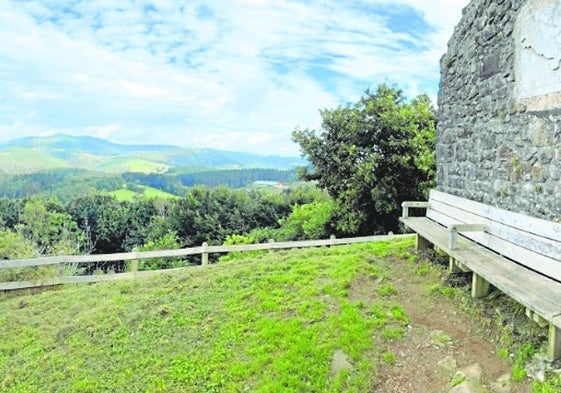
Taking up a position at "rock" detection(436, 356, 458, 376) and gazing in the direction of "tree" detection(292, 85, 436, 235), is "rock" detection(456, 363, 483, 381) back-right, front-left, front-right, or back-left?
back-right

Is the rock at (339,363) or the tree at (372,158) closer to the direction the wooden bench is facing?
the rock

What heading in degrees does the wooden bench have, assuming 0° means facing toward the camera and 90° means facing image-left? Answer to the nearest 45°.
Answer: approximately 45°

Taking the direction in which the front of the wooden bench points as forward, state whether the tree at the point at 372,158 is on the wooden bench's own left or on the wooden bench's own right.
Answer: on the wooden bench's own right
